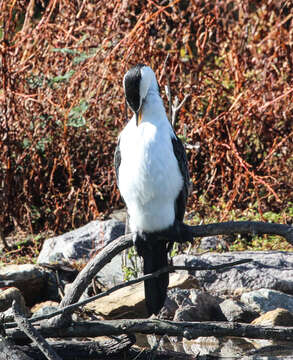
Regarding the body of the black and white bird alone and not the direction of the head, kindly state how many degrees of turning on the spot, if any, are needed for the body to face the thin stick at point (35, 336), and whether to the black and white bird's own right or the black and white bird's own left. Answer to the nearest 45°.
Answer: approximately 45° to the black and white bird's own right

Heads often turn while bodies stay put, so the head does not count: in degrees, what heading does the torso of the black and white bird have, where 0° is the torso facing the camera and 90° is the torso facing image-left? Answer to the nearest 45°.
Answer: approximately 0°

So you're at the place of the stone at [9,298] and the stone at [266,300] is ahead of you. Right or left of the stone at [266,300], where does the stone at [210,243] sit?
left

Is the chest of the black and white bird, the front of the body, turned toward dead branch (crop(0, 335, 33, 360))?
no
